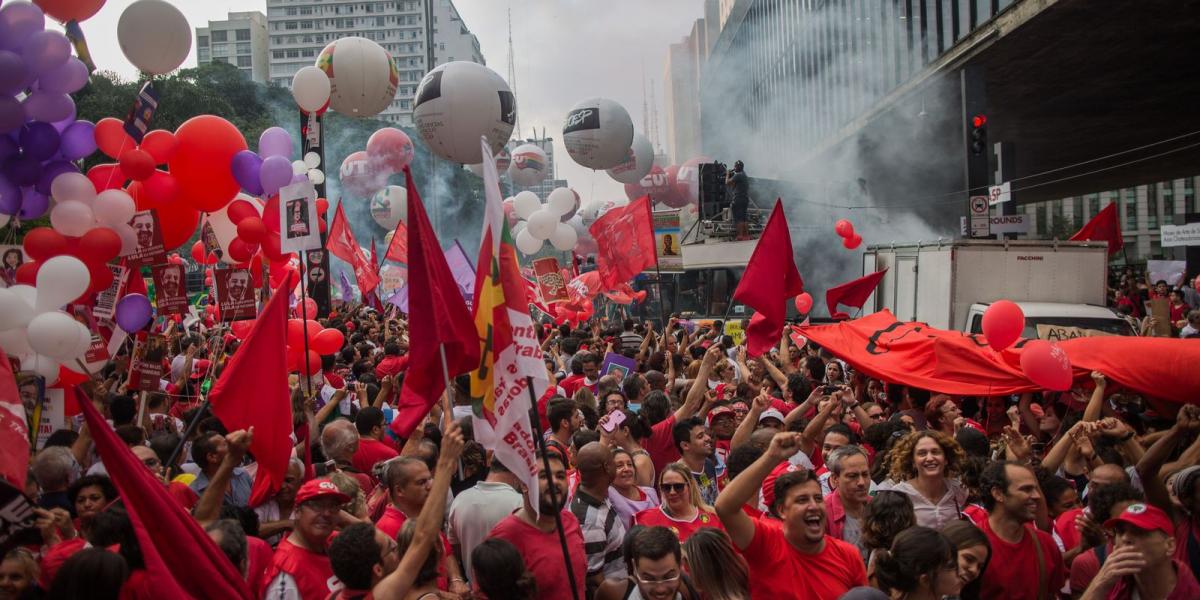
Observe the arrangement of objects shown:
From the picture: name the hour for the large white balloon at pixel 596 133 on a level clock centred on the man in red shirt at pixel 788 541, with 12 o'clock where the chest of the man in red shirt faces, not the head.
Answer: The large white balloon is roughly at 7 o'clock from the man in red shirt.

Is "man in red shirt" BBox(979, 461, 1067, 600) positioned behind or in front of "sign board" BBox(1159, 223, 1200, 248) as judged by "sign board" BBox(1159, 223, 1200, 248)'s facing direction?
in front

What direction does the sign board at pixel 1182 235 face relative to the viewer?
toward the camera

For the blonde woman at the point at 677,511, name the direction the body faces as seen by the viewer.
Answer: toward the camera

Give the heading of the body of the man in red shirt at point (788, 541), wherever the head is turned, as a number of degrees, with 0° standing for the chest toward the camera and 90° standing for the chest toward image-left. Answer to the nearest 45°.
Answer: approximately 315°

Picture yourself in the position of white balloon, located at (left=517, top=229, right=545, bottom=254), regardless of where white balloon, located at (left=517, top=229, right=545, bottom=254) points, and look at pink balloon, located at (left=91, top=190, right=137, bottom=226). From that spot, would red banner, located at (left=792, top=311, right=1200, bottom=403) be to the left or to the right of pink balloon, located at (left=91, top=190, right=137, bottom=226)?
left

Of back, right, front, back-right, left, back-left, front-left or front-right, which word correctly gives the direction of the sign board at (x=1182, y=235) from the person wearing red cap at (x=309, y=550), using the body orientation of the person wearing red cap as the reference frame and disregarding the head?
left

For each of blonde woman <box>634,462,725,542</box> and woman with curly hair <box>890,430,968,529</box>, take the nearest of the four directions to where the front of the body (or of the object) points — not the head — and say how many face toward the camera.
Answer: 2

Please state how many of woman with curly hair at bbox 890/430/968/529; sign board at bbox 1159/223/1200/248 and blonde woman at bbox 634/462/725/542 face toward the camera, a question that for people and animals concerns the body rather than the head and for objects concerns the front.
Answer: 3

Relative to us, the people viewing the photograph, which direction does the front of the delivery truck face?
facing the viewer and to the right of the viewer

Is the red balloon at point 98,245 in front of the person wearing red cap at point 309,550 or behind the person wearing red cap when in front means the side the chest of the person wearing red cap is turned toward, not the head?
behind
